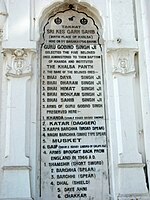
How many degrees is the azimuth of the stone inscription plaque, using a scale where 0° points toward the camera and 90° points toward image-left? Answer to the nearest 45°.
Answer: approximately 0°
